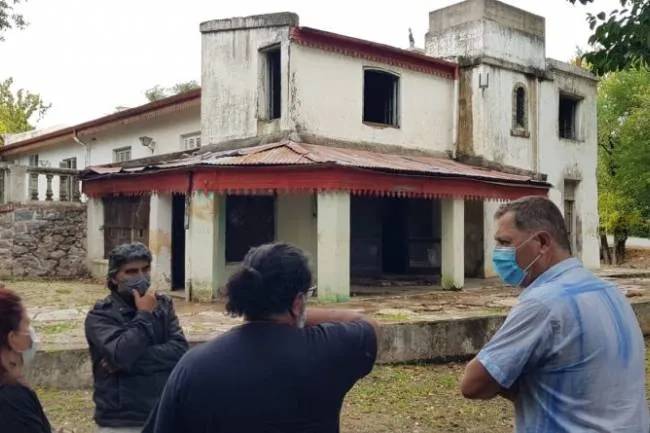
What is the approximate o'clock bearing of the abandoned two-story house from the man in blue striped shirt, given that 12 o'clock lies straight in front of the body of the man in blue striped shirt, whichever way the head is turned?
The abandoned two-story house is roughly at 1 o'clock from the man in blue striped shirt.

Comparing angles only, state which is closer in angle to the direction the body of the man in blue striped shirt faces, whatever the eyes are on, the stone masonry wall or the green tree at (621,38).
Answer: the stone masonry wall

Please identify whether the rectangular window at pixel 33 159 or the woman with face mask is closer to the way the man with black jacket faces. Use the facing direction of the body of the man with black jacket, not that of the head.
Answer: the woman with face mask

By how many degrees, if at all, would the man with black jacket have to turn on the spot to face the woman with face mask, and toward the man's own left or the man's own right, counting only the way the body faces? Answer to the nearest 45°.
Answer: approximately 45° to the man's own right

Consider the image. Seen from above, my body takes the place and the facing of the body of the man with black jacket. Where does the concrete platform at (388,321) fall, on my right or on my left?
on my left

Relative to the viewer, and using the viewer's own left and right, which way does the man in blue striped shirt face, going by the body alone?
facing away from the viewer and to the left of the viewer

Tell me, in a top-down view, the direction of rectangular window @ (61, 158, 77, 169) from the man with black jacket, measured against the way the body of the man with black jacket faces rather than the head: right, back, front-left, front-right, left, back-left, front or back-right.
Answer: back-left

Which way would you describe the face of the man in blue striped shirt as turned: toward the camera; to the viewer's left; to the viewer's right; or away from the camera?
to the viewer's left

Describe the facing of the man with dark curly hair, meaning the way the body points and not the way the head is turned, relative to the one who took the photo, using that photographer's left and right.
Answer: facing away from the viewer and to the right of the viewer

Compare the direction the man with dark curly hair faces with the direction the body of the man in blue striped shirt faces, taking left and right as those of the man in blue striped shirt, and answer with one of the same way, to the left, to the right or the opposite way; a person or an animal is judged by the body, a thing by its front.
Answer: to the right

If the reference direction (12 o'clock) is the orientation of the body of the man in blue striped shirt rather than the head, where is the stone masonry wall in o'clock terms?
The stone masonry wall is roughly at 12 o'clock from the man in blue striped shirt.

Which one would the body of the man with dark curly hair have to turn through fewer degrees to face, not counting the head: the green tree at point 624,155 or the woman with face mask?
the green tree

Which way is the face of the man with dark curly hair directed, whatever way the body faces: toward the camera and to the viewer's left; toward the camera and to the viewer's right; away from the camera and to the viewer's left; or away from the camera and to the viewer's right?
away from the camera and to the viewer's right
